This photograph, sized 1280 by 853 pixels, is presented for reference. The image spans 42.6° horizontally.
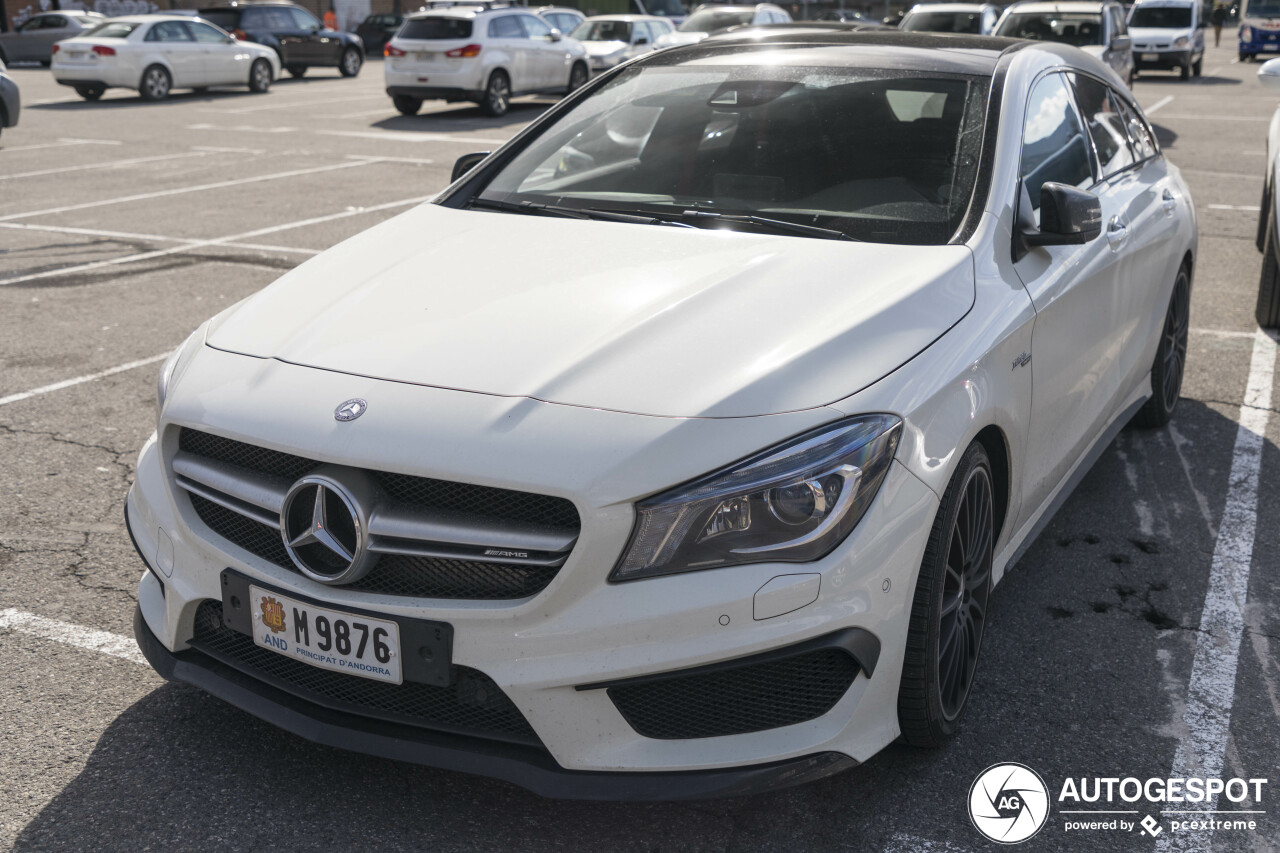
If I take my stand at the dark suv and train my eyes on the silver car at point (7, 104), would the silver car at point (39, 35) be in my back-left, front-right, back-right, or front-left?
back-right

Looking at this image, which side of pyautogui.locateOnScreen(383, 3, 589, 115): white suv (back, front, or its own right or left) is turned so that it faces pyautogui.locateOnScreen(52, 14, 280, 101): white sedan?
left

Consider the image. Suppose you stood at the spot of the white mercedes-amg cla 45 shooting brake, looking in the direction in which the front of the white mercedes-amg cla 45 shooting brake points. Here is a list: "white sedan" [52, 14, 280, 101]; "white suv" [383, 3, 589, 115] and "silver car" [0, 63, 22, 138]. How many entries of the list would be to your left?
0

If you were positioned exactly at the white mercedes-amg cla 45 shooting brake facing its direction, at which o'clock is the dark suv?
The dark suv is roughly at 4 o'clock from the white mercedes-amg cla 45 shooting brake.

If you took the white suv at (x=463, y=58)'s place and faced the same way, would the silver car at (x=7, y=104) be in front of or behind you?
behind

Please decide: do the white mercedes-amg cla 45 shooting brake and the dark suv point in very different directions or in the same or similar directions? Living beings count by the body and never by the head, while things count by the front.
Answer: very different directions

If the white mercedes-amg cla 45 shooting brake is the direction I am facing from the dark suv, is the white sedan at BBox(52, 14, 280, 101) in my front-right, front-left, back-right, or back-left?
front-right

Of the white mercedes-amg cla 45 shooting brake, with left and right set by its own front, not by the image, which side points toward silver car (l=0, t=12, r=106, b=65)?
right

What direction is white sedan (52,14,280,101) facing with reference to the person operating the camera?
facing away from the viewer and to the right of the viewer

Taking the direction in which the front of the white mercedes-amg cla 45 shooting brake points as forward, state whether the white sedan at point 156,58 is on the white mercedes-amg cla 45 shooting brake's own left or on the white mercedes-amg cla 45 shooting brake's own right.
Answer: on the white mercedes-amg cla 45 shooting brake's own right

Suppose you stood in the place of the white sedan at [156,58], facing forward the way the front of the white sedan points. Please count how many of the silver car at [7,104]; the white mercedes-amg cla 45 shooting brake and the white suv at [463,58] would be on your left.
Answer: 0

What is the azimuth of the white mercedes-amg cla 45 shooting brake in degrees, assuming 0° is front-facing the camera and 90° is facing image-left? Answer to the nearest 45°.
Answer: approximately 45°

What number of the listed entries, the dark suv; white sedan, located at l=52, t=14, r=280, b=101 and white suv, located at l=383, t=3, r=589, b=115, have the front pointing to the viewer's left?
0

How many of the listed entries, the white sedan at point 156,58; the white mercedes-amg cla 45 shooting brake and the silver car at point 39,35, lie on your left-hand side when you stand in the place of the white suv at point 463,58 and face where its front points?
2

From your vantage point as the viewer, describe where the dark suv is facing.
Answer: facing away from the viewer and to the right of the viewer

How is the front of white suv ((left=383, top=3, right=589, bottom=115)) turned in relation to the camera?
facing away from the viewer and to the right of the viewer

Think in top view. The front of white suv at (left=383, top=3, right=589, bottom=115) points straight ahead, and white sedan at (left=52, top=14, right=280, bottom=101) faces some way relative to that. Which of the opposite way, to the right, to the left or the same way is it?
the same way
